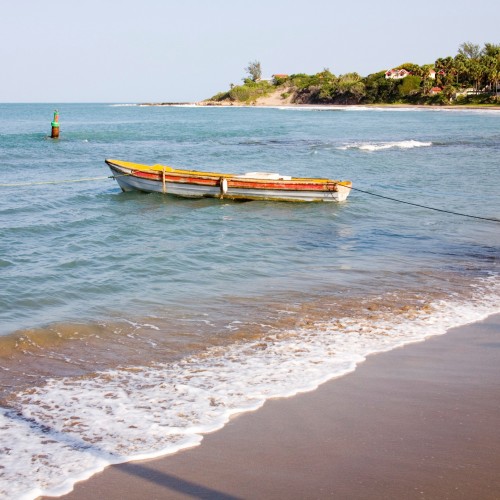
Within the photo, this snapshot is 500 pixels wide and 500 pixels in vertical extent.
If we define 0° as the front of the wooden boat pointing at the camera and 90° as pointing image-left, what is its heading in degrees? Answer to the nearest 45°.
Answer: approximately 90°
